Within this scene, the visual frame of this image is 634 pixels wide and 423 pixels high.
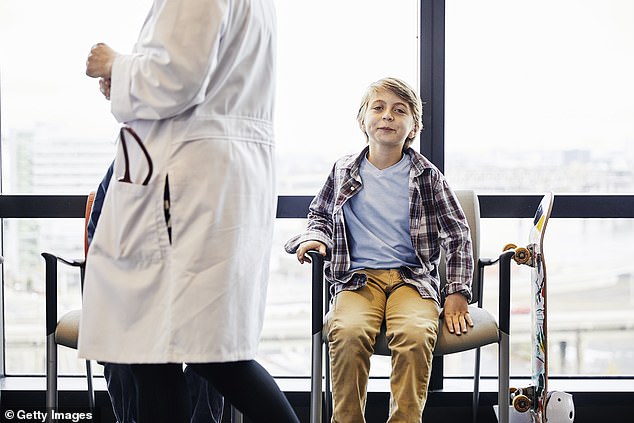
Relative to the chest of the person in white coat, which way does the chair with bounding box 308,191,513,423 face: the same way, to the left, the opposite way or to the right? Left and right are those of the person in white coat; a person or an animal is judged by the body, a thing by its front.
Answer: to the left

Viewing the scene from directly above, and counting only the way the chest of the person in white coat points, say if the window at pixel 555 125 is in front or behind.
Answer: behind

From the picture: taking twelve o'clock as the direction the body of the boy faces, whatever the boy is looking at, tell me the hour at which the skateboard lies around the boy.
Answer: The skateboard is roughly at 9 o'clock from the boy.

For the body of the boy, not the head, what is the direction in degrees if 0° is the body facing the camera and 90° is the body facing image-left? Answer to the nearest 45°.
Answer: approximately 0°

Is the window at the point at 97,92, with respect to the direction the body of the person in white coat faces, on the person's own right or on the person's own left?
on the person's own right

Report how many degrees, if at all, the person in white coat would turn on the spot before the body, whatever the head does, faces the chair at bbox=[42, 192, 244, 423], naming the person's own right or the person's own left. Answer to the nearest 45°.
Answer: approximately 45° to the person's own right

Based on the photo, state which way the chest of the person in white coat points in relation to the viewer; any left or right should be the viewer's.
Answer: facing to the left of the viewer

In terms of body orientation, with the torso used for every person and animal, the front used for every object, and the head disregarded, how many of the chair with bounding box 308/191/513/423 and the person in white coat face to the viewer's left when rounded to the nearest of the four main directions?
1
